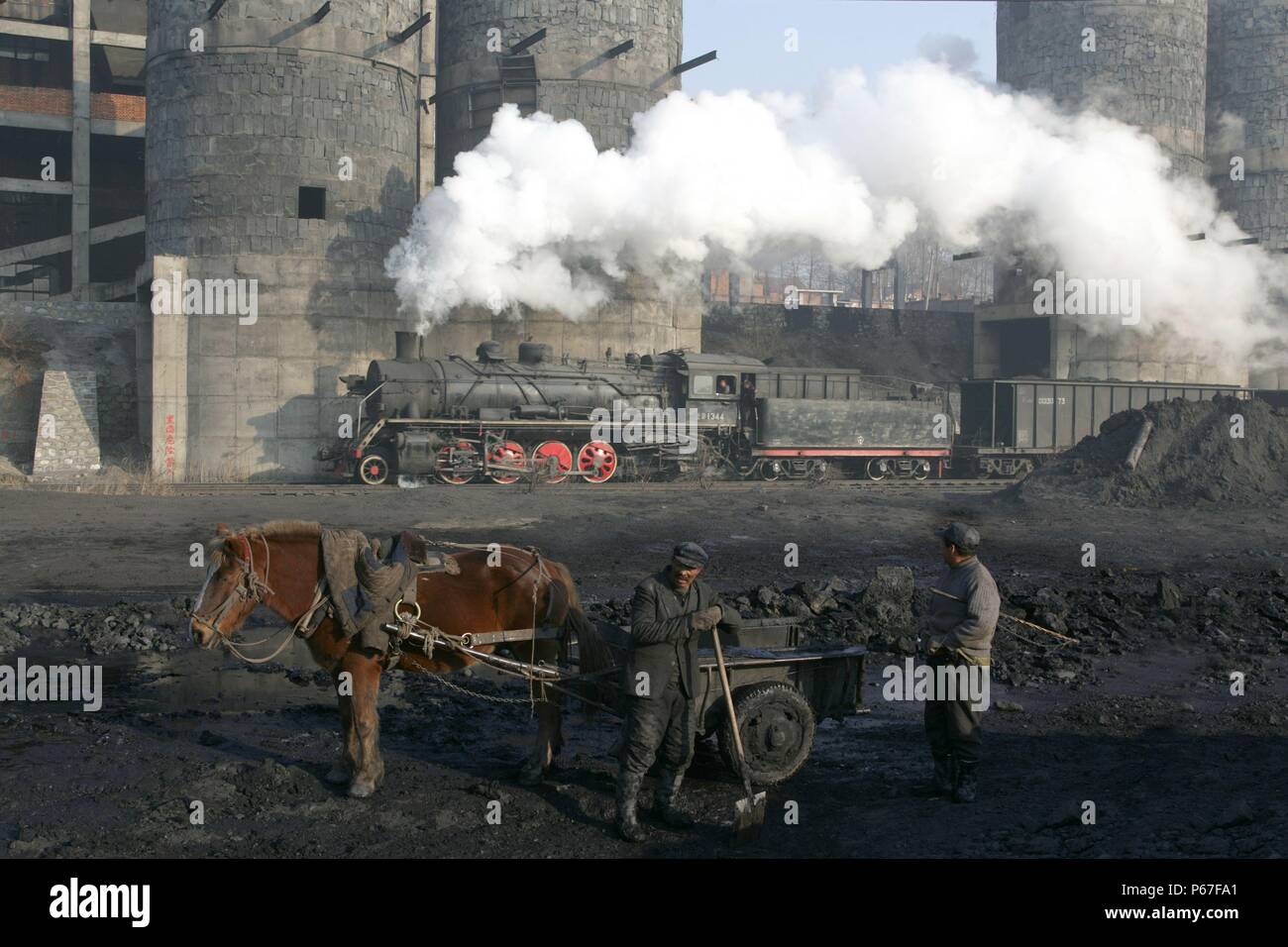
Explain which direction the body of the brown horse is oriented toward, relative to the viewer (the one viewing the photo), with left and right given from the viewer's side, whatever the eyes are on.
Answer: facing to the left of the viewer

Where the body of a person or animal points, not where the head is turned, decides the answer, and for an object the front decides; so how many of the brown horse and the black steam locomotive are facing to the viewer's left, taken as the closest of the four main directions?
2

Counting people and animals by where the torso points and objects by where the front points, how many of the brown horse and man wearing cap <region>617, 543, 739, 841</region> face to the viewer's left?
1

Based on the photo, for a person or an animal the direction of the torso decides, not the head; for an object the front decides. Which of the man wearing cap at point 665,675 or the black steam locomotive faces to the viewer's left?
the black steam locomotive

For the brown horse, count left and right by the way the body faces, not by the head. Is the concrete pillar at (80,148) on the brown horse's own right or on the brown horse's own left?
on the brown horse's own right

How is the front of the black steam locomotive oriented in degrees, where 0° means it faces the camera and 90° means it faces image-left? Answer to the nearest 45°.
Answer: approximately 90°

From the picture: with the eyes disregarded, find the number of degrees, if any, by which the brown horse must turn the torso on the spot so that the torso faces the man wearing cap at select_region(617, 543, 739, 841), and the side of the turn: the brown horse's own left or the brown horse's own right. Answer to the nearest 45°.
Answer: approximately 135° to the brown horse's own left

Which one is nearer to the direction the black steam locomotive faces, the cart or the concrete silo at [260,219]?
the concrete silo

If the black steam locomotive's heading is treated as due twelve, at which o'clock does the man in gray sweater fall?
The man in gray sweater is roughly at 9 o'clock from the black steam locomotive.

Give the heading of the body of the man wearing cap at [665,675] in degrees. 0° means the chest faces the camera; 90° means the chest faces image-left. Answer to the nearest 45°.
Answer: approximately 315°

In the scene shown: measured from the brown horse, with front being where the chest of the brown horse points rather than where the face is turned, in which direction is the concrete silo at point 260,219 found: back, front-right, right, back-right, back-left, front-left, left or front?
right
